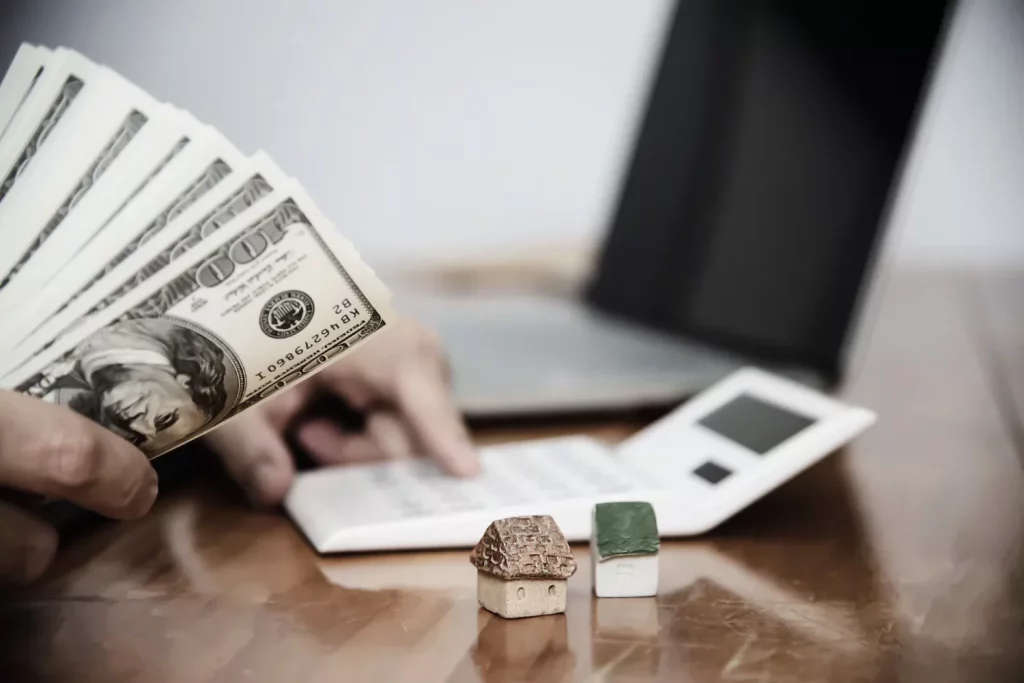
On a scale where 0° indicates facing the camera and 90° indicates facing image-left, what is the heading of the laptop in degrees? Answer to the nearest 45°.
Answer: approximately 45°

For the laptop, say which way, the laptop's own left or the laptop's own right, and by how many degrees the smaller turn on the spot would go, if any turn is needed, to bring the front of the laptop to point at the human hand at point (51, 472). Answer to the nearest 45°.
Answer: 0° — it already faces them

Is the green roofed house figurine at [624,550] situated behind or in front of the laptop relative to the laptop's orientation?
in front

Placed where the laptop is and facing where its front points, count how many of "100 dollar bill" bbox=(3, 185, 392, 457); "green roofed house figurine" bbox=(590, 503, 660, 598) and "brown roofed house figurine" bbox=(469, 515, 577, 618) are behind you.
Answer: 0

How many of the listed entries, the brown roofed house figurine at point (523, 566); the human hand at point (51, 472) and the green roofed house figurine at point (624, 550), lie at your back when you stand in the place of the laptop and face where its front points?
0

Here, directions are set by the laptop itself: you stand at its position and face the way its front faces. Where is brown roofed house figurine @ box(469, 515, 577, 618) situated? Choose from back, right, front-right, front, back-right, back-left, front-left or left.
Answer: front-left
